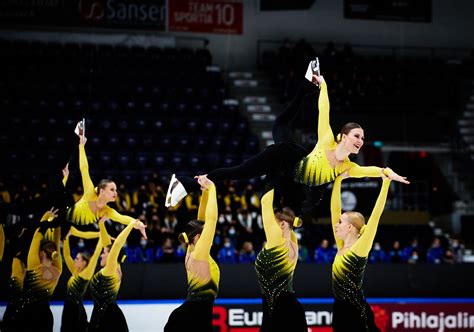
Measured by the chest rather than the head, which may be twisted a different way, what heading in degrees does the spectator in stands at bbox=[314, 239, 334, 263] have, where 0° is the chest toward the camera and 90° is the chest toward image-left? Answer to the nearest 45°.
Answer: approximately 0°

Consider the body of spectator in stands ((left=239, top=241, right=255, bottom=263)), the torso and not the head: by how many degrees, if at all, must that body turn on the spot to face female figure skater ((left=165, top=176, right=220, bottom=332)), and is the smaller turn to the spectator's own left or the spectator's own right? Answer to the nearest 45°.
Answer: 0° — they already face them

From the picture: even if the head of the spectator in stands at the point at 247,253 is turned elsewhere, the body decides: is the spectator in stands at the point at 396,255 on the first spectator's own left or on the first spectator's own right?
on the first spectator's own left

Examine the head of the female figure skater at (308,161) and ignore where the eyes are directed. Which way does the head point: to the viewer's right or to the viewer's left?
to the viewer's right

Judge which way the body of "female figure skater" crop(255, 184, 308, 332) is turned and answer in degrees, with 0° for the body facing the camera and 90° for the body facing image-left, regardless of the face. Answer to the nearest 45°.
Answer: approximately 135°

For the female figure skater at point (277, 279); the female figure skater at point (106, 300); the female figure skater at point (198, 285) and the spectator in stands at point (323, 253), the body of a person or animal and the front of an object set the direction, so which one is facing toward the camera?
the spectator in stands

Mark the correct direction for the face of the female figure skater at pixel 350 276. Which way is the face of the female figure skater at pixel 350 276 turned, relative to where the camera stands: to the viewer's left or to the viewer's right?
to the viewer's left

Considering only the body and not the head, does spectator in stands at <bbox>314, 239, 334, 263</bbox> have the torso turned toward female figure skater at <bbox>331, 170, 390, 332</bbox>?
yes

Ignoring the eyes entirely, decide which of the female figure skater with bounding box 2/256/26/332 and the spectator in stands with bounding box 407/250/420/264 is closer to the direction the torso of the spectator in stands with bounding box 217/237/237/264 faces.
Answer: the female figure skater

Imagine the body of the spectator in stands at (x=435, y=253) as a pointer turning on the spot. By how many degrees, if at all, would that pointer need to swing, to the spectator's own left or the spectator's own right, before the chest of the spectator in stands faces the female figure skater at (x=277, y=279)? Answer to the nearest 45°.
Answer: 0° — they already face them

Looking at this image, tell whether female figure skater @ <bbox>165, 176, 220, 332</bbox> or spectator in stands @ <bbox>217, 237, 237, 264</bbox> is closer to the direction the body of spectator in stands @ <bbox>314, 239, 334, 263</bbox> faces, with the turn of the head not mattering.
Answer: the female figure skater

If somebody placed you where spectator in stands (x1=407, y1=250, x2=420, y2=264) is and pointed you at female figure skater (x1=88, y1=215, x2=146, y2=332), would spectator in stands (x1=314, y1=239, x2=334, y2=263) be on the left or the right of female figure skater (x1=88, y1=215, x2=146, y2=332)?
right
